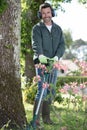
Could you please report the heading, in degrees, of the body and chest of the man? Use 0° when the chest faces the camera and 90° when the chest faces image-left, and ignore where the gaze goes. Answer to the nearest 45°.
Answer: approximately 0°

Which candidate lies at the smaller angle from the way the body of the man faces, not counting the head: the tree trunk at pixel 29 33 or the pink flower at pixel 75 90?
the pink flower

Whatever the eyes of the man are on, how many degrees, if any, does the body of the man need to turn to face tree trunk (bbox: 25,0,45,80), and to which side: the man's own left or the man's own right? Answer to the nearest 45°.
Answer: approximately 180°
